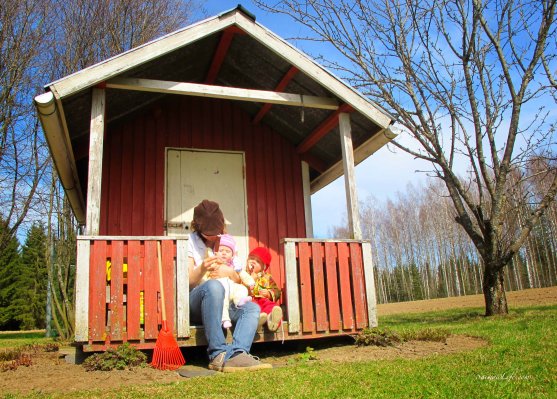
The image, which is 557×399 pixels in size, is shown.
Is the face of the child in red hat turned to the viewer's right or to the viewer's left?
to the viewer's left

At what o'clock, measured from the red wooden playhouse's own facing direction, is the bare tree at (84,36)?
The bare tree is roughly at 5 o'clock from the red wooden playhouse.

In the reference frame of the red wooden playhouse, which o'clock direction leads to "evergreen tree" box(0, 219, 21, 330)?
The evergreen tree is roughly at 5 o'clock from the red wooden playhouse.

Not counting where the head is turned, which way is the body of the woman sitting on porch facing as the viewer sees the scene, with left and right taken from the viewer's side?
facing the viewer and to the right of the viewer

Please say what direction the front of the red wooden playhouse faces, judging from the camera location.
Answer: facing the viewer

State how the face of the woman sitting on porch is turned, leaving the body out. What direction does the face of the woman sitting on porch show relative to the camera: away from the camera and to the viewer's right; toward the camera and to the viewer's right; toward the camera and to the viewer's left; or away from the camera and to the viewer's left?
toward the camera and to the viewer's right

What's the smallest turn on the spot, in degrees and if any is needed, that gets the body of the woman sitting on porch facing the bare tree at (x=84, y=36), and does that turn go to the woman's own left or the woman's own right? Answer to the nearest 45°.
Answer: approximately 180°
